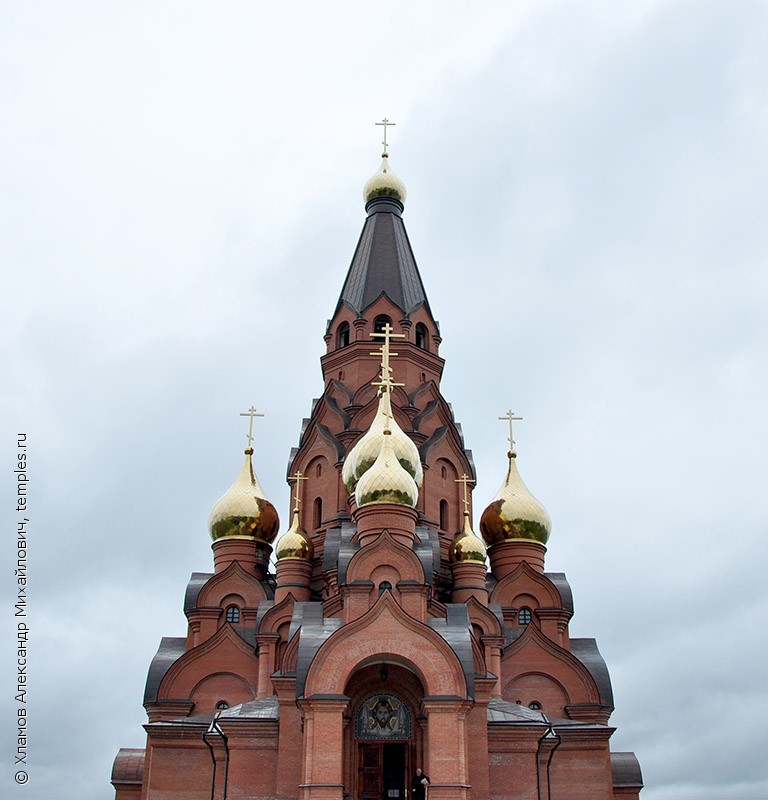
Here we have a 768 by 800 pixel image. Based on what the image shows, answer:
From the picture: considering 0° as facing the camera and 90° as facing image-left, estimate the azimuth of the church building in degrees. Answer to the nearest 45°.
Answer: approximately 0°
